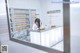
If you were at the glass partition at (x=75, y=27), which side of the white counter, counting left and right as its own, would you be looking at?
front

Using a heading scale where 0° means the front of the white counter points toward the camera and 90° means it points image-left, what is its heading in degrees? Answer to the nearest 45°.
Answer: approximately 315°
